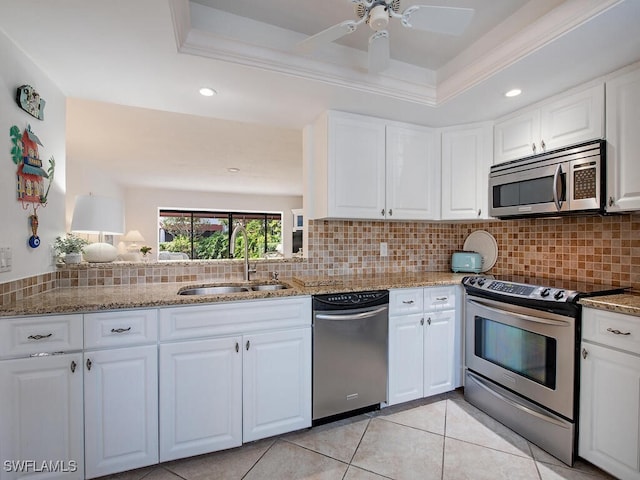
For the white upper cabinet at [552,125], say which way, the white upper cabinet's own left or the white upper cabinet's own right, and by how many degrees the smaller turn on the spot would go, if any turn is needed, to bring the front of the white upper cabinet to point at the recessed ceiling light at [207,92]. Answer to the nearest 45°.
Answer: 0° — it already faces it

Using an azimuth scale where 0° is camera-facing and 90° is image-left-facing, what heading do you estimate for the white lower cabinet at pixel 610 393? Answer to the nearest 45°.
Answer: approximately 45°
